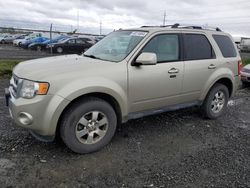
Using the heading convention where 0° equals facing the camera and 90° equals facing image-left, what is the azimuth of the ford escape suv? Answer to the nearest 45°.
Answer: approximately 45°

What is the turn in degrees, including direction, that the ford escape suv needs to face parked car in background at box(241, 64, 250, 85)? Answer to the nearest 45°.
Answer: approximately 180°

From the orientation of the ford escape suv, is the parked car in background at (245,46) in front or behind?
behind

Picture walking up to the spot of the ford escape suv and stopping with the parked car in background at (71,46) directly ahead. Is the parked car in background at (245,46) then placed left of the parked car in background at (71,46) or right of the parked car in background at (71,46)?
right
